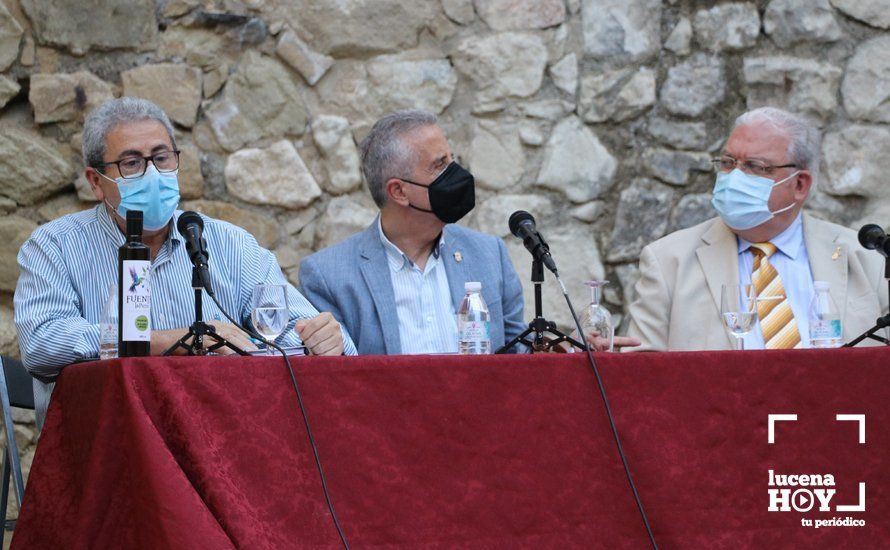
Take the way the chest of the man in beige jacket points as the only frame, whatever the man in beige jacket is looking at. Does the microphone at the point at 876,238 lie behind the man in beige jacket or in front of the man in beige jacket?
in front

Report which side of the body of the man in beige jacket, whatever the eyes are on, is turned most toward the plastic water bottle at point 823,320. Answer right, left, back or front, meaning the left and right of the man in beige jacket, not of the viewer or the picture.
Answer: front

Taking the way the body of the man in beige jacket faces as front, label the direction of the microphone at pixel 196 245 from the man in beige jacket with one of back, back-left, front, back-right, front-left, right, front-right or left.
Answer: front-right

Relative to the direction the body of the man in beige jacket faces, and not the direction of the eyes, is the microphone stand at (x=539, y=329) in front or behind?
in front

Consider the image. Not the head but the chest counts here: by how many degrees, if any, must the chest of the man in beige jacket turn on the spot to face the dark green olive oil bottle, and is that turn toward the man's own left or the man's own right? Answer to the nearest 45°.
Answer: approximately 45° to the man's own right

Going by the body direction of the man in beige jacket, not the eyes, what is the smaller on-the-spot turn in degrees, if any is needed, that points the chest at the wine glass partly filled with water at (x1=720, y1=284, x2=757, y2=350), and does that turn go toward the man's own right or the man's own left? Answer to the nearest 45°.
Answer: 0° — they already face it

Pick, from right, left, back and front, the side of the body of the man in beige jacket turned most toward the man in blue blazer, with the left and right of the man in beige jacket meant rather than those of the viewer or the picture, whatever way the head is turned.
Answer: right

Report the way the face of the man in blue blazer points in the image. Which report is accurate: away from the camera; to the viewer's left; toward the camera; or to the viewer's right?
to the viewer's right

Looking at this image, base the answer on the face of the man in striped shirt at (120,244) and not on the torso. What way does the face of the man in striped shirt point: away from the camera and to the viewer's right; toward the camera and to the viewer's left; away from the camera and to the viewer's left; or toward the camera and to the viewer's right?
toward the camera and to the viewer's right

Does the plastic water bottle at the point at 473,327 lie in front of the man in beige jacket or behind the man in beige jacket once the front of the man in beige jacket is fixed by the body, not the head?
in front

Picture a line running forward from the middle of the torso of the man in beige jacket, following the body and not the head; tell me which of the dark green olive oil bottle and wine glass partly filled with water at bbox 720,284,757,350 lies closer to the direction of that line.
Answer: the wine glass partly filled with water

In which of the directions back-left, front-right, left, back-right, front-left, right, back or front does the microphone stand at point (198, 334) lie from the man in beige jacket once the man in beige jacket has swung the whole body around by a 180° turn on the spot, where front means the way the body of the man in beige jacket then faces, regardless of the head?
back-left

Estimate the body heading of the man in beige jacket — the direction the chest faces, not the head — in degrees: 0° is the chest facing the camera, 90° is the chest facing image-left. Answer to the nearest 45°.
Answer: approximately 0°

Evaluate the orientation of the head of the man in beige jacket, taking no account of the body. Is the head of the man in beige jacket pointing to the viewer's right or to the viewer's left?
to the viewer's left

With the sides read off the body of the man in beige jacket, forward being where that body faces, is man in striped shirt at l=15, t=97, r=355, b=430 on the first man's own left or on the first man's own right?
on the first man's own right
